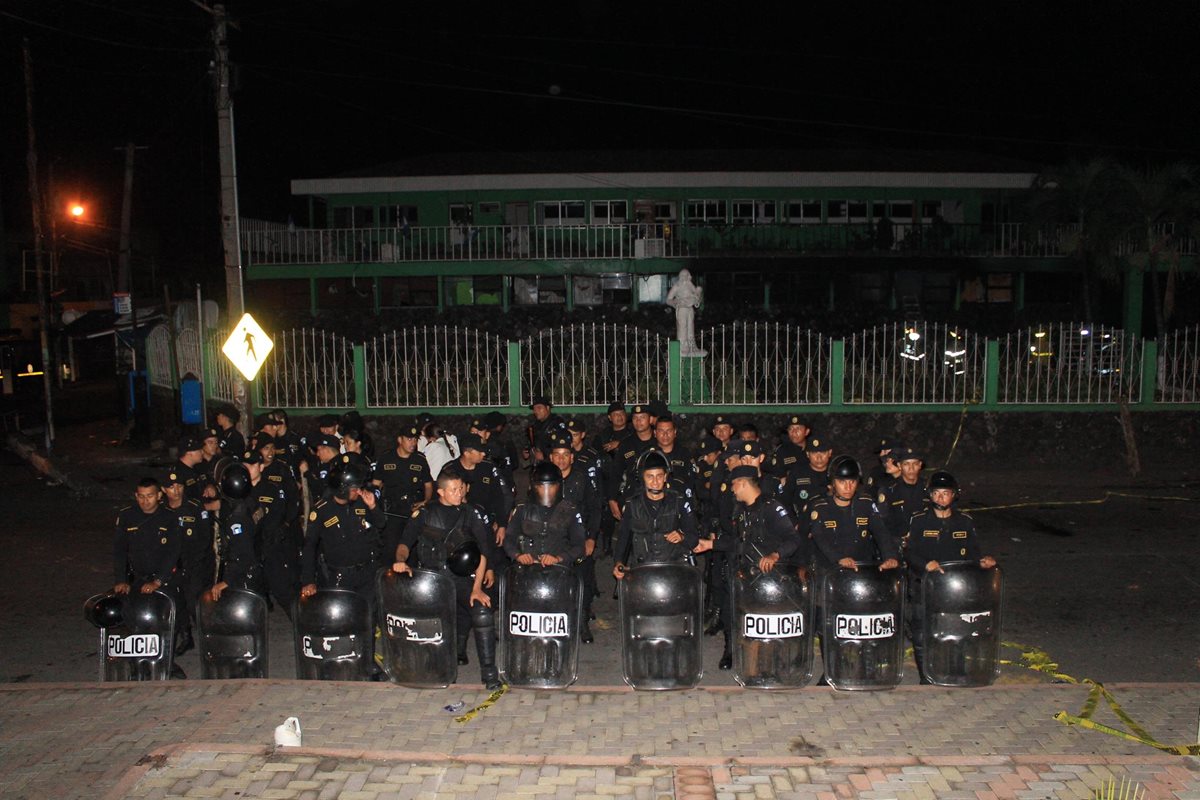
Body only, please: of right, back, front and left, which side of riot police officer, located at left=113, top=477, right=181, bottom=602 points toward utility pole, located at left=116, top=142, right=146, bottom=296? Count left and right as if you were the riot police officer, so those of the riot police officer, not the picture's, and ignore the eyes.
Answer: back

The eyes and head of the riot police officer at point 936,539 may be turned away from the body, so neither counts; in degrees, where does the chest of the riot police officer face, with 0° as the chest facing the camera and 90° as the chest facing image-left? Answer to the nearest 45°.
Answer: approximately 0°

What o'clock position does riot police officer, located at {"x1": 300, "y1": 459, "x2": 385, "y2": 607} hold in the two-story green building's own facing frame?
The riot police officer is roughly at 12 o'clock from the two-story green building.

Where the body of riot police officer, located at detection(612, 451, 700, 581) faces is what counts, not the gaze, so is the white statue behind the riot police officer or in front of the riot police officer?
behind

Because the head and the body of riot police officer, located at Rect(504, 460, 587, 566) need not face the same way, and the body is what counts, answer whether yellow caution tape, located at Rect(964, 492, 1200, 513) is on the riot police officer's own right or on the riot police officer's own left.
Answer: on the riot police officer's own left

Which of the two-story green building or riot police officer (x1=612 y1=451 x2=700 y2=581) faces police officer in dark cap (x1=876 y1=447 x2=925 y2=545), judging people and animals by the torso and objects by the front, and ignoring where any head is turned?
the two-story green building

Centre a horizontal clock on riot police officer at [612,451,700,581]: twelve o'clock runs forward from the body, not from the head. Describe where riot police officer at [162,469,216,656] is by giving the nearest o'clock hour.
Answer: riot police officer at [162,469,216,656] is roughly at 3 o'clock from riot police officer at [612,451,700,581].

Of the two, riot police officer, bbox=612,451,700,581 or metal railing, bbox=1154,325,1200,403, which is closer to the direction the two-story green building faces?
the riot police officer

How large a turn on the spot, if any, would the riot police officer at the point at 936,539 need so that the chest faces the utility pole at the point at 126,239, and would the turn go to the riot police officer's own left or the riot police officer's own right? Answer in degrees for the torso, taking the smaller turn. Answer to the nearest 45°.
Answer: approximately 135° to the riot police officer's own right

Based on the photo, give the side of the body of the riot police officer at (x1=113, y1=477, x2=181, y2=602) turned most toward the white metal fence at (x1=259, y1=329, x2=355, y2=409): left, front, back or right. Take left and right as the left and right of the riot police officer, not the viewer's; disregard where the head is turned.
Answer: back

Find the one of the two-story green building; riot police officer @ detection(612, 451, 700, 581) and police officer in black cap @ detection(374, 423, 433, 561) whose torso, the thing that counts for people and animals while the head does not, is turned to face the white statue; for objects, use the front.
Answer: the two-story green building

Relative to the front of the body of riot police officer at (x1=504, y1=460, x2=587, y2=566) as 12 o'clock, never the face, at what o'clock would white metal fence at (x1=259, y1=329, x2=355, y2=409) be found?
The white metal fence is roughly at 5 o'clock from the riot police officer.

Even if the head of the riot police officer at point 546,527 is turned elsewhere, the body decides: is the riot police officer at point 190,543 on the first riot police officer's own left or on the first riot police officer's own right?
on the first riot police officer's own right

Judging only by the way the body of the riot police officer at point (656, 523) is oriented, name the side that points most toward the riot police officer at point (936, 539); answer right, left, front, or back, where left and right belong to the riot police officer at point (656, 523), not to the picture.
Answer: left

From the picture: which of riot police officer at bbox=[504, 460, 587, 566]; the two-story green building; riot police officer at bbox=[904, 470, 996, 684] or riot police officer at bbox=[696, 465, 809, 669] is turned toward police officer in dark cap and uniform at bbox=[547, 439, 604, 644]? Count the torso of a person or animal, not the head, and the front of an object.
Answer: the two-story green building
